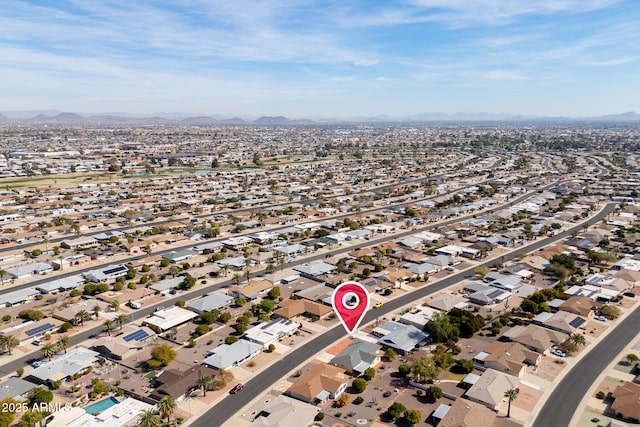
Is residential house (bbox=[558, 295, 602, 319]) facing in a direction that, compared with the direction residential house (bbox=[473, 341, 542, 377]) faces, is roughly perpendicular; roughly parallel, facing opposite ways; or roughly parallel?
roughly parallel

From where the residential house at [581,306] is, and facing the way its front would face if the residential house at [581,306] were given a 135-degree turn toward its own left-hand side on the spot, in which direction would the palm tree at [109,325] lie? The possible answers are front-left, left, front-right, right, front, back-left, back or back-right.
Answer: back-left

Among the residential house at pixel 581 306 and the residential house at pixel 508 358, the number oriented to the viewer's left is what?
0

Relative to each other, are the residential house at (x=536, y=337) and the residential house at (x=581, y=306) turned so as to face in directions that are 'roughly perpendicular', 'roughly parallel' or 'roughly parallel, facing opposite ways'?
roughly parallel

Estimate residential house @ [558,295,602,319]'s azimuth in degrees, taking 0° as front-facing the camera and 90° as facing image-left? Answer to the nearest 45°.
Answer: approximately 315°

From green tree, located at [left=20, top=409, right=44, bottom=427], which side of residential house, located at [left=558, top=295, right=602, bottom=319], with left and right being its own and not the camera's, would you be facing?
right

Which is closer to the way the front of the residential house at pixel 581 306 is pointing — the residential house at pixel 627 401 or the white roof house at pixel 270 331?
the residential house

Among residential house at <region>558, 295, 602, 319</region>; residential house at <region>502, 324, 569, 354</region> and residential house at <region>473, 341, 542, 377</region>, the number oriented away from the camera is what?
0

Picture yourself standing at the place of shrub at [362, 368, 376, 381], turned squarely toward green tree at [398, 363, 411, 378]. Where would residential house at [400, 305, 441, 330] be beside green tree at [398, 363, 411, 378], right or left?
left

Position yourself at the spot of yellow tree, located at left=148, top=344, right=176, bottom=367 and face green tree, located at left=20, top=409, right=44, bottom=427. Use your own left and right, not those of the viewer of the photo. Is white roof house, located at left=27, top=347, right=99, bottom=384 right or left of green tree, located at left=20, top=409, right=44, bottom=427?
right

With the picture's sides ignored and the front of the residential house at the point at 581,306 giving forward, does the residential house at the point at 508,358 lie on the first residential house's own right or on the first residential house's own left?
on the first residential house's own right

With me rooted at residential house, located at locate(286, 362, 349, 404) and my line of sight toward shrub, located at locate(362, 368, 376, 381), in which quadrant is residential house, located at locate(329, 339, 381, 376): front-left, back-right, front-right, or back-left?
front-left
